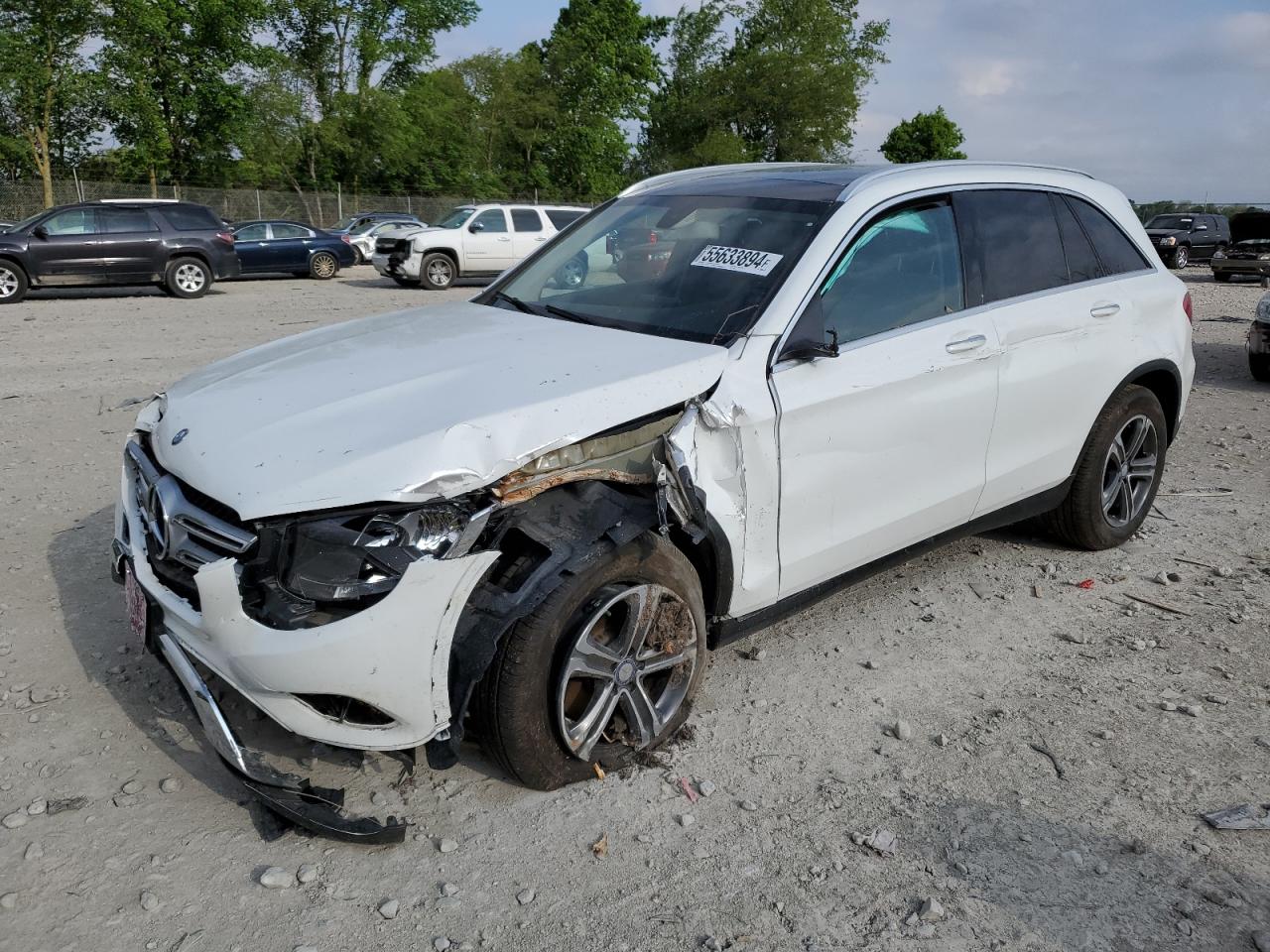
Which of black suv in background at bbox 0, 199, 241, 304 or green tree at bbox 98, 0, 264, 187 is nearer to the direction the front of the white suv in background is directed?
the black suv in background

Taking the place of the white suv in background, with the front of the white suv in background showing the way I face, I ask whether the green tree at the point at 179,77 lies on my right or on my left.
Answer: on my right

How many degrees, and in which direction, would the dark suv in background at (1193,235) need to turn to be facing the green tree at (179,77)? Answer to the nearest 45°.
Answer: approximately 45° to its right

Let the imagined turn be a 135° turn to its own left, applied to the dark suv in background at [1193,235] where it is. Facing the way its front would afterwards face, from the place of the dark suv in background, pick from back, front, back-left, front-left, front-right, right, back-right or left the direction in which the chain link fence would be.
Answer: back

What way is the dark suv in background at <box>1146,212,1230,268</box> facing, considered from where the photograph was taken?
facing the viewer and to the left of the viewer

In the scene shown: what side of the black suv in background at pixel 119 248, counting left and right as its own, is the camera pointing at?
left

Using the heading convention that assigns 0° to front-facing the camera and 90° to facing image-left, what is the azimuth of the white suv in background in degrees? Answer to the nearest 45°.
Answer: approximately 45°

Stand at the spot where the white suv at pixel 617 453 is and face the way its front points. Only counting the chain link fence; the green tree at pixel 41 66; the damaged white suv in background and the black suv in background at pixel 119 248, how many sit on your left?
0

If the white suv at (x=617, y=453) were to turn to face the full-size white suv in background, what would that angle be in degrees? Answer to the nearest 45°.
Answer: approximately 135° to its right

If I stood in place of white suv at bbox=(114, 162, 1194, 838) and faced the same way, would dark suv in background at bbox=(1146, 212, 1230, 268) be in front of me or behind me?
behind

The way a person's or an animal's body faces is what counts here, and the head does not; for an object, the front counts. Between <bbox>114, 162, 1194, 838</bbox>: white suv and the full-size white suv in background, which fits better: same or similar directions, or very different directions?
same or similar directions

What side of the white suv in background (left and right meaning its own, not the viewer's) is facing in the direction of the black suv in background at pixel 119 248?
front

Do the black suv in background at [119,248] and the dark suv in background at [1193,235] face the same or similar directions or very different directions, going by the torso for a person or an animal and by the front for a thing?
same or similar directions

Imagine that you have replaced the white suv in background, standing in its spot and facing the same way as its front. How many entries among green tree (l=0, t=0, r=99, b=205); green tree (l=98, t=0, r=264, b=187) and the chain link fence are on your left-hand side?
0

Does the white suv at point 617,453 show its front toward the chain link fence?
no
